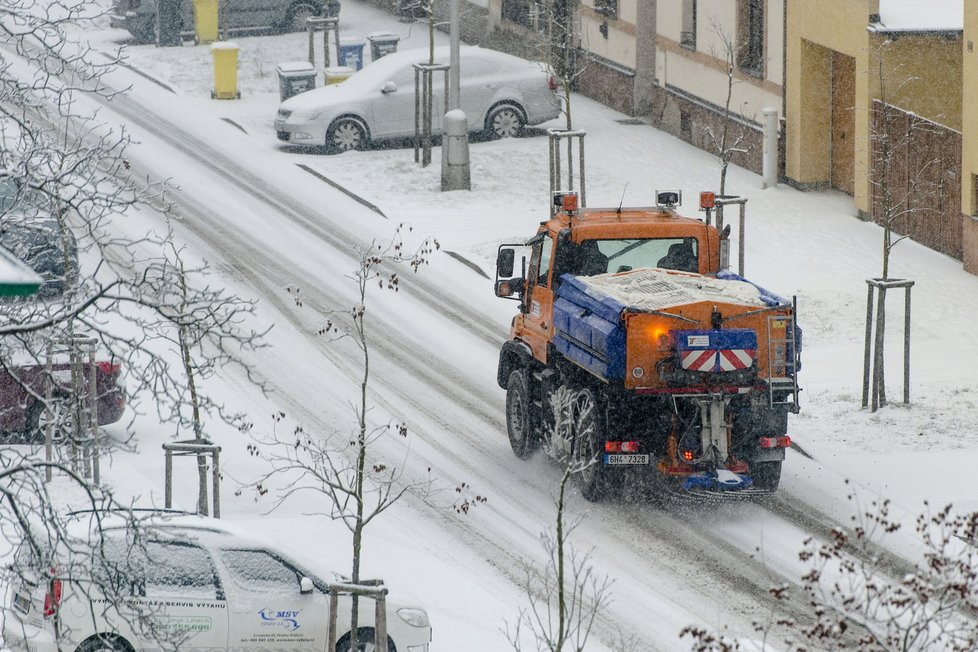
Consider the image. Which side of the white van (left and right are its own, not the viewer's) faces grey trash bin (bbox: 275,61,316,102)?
left

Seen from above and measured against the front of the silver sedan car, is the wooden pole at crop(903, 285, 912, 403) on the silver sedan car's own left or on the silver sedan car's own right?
on the silver sedan car's own left

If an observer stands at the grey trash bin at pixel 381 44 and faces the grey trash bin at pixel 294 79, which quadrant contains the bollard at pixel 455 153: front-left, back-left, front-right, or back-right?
front-left

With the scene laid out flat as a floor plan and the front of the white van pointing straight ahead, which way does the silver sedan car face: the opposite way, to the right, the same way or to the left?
the opposite way

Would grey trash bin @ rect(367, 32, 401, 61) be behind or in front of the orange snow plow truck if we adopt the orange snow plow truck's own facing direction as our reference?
in front

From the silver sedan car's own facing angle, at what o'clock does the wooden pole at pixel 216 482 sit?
The wooden pole is roughly at 9 o'clock from the silver sedan car.

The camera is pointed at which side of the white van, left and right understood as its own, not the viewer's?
right

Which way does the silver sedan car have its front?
to the viewer's left

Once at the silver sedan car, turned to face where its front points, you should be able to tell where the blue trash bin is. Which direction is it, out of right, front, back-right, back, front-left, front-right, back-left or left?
right

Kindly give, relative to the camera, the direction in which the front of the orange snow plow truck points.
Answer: facing away from the viewer and to the left of the viewer

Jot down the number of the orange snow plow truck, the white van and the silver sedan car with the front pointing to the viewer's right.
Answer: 1
